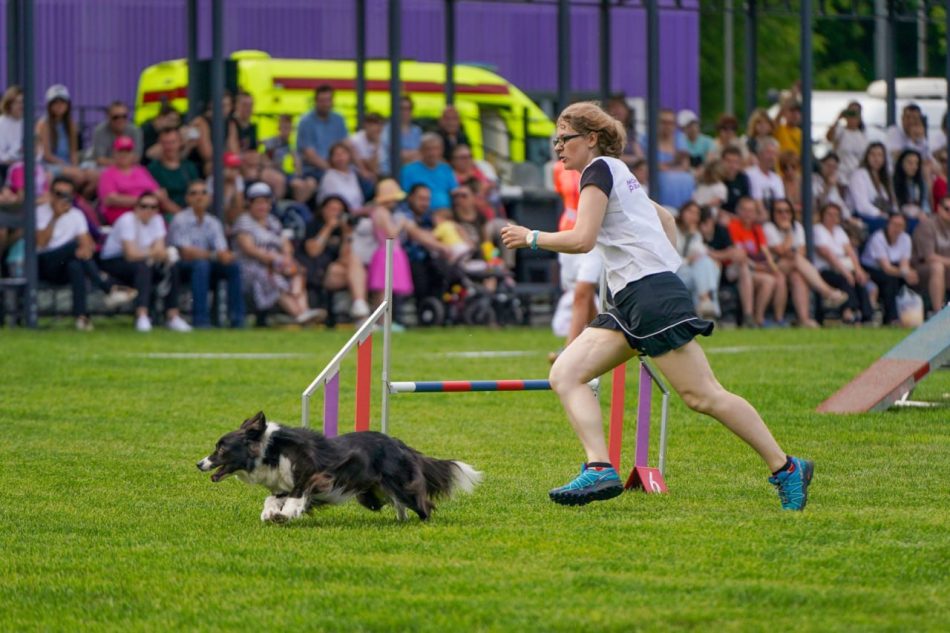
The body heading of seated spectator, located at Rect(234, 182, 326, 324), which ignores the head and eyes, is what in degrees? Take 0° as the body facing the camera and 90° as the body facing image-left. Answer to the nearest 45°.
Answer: approximately 315°

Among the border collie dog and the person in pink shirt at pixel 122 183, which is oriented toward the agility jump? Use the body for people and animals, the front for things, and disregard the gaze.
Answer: the person in pink shirt

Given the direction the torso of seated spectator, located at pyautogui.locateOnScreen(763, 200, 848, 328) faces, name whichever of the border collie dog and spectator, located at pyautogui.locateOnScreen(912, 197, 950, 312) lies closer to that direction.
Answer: the border collie dog

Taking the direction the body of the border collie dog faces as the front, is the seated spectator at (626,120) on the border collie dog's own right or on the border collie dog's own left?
on the border collie dog's own right

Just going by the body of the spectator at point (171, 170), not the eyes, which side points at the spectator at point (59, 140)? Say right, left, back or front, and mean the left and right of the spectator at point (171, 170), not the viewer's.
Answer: right

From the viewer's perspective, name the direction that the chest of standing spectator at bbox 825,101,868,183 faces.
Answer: toward the camera

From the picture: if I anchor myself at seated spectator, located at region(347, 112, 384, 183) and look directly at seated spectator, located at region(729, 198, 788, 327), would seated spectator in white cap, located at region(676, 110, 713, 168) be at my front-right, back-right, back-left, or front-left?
front-left

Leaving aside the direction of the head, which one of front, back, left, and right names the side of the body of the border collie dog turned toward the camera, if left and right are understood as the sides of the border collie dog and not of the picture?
left

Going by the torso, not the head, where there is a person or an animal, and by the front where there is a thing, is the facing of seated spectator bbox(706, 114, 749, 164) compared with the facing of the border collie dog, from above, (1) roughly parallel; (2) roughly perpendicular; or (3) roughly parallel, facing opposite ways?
roughly perpendicular

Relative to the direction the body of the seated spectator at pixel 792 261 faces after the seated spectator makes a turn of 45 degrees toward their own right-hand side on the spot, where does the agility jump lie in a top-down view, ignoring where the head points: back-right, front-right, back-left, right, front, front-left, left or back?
front

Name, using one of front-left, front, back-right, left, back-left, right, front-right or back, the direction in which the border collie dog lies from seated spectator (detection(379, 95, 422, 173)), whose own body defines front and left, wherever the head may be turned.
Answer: front

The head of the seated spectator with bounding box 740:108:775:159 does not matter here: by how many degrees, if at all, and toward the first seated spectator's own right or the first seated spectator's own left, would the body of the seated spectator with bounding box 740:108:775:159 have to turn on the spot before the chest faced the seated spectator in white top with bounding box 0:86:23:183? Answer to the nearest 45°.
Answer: approximately 45° to the first seated spectator's own right
